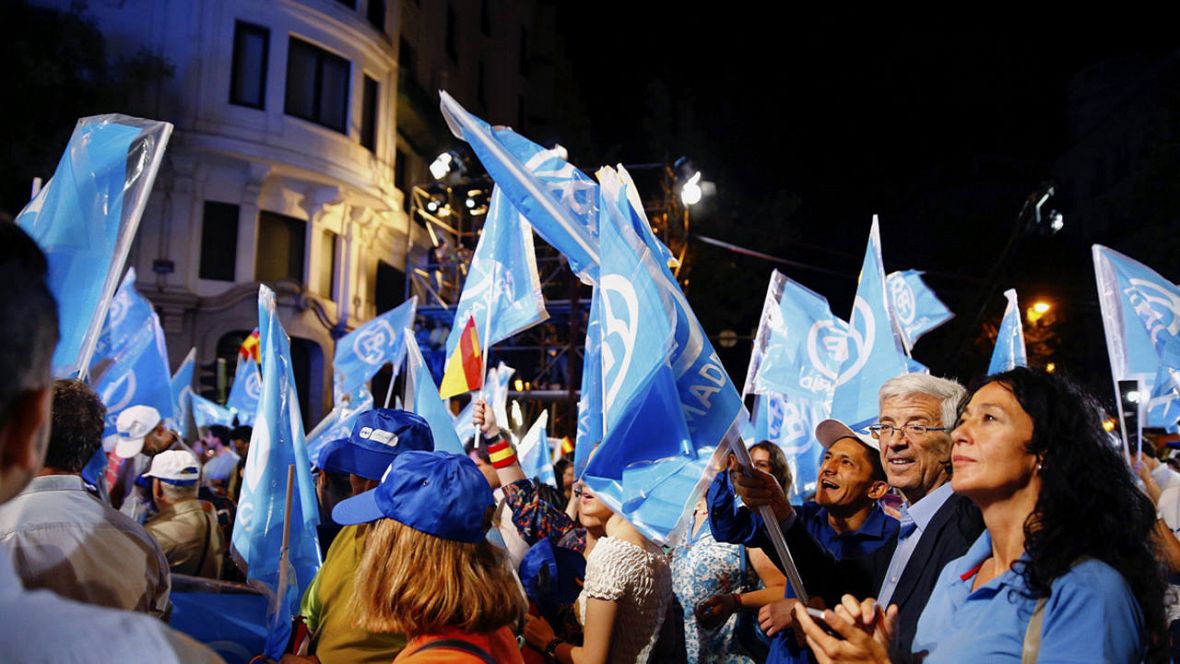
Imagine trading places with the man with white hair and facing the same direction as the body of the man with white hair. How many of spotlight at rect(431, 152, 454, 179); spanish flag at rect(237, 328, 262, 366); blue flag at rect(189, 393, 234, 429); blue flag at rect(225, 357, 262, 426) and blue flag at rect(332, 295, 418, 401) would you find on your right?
5

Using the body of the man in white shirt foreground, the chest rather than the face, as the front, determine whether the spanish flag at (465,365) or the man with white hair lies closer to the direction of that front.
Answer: the spanish flag

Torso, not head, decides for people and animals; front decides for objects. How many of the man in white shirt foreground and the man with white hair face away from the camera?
1

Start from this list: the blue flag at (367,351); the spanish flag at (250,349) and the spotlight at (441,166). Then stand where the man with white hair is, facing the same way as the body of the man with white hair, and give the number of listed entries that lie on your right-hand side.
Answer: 3

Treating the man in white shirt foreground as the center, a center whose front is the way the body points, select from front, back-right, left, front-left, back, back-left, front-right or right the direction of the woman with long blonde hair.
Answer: front-right

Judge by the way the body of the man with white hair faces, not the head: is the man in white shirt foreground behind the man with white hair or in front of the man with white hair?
in front

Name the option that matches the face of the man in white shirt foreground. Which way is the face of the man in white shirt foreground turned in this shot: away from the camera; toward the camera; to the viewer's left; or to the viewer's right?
away from the camera

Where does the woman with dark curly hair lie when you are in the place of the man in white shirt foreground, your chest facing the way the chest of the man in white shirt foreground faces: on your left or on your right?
on your right

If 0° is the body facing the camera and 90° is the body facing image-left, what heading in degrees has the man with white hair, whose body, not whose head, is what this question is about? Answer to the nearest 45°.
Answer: approximately 45°

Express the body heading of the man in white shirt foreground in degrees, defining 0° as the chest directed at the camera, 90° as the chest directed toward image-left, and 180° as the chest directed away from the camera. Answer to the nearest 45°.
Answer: approximately 180°

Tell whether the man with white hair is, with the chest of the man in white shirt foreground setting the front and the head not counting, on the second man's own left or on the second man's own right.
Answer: on the second man's own right

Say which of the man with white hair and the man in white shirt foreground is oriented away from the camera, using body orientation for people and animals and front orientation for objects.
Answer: the man in white shirt foreground

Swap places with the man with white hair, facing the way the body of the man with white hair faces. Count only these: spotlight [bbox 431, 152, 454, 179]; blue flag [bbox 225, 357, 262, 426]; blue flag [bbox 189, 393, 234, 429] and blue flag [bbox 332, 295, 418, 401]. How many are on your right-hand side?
4

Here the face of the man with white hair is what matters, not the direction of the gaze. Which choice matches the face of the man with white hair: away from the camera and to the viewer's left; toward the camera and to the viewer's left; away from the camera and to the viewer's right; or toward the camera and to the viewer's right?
toward the camera and to the viewer's left
